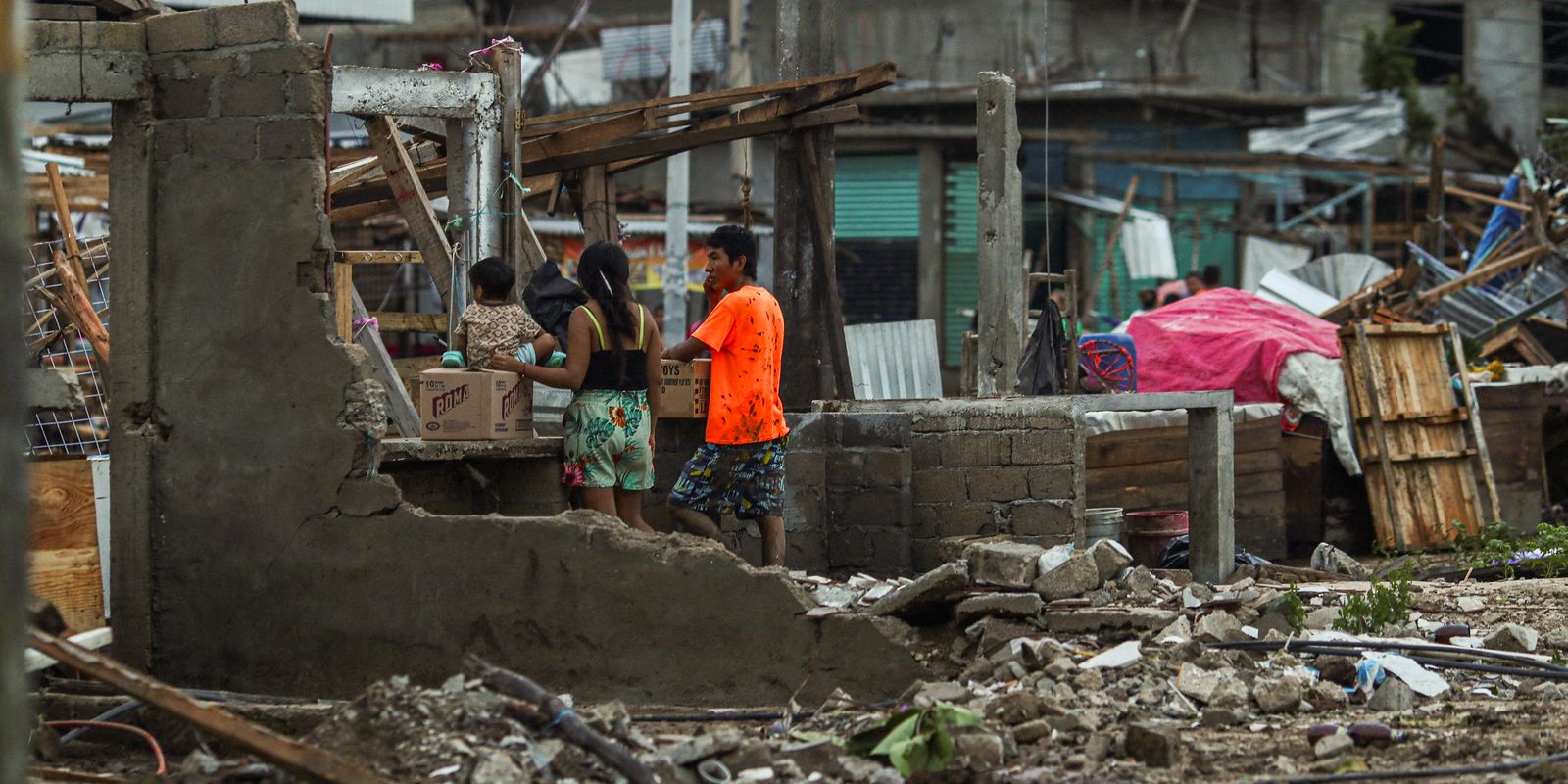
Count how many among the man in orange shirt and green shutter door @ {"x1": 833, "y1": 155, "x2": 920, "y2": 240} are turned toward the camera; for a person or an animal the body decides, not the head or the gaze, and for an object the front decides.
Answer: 1

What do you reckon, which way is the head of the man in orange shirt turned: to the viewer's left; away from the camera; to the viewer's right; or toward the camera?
to the viewer's left

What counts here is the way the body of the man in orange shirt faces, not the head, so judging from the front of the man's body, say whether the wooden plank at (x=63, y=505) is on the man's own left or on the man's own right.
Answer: on the man's own left

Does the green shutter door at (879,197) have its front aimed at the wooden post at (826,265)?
yes

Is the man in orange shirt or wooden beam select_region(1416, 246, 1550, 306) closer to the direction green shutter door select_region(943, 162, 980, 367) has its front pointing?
the man in orange shirt

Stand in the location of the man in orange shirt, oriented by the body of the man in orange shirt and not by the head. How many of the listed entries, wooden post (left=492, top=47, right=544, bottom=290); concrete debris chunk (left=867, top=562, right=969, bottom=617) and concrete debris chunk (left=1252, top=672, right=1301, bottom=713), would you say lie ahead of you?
1

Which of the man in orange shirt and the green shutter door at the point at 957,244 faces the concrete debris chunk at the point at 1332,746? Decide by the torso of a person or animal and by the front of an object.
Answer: the green shutter door

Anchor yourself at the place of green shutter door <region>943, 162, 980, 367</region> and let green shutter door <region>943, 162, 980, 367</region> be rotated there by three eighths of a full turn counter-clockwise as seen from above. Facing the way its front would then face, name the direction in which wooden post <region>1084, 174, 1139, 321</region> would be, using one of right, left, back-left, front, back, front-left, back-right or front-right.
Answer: right

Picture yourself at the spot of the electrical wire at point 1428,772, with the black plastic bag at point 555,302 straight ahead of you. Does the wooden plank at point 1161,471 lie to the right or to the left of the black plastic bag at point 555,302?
right

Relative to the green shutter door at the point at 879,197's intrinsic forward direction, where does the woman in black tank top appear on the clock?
The woman in black tank top is roughly at 12 o'clock from the green shutter door.

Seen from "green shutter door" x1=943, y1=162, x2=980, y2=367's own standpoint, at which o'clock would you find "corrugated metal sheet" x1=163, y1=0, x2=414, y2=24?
The corrugated metal sheet is roughly at 2 o'clock from the green shutter door.

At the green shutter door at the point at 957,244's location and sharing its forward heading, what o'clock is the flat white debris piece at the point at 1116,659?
The flat white debris piece is roughly at 12 o'clock from the green shutter door.

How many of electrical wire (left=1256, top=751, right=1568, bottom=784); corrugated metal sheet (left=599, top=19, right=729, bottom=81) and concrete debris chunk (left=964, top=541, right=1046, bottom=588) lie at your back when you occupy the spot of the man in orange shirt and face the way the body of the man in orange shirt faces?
2

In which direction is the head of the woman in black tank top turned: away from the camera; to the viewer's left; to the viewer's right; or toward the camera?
away from the camera

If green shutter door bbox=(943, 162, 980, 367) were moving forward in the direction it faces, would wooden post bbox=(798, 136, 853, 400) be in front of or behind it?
in front
